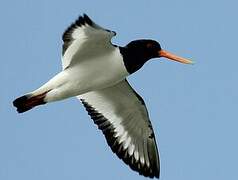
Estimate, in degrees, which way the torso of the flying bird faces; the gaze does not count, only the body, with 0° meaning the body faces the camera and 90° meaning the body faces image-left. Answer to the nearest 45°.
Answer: approximately 270°
